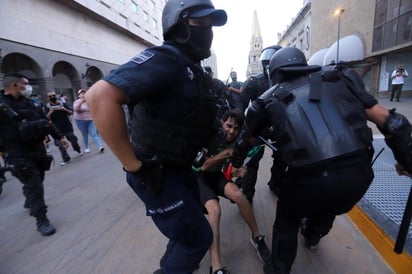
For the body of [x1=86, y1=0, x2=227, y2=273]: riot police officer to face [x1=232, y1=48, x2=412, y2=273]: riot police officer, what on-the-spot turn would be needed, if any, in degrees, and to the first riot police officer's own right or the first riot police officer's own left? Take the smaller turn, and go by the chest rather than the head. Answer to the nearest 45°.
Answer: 0° — they already face them

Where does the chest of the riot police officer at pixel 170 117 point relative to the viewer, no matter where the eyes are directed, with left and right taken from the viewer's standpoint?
facing to the right of the viewer

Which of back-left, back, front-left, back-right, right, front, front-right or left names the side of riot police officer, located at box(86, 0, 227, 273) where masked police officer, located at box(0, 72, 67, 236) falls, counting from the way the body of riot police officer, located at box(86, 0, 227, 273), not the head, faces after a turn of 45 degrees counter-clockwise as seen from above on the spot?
left
